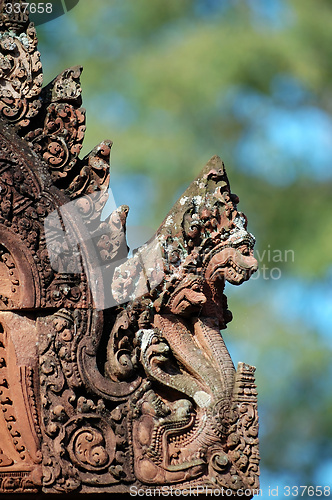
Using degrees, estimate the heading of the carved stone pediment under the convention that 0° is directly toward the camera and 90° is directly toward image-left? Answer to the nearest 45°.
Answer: approximately 0°
